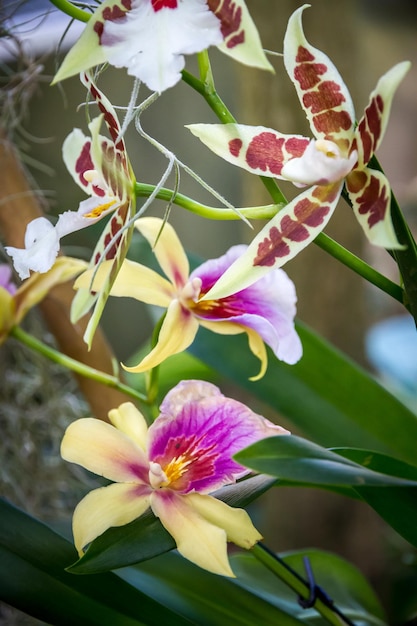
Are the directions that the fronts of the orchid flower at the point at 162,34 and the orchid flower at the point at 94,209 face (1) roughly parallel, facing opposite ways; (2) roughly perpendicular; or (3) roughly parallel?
roughly perpendicular

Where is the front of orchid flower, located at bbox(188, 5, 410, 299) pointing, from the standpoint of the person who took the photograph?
facing the viewer and to the left of the viewer

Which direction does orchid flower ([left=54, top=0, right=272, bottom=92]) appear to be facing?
toward the camera

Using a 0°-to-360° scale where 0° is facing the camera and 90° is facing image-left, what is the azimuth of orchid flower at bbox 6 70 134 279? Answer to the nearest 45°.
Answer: approximately 90°

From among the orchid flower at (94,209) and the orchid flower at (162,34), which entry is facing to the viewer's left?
the orchid flower at (94,209)

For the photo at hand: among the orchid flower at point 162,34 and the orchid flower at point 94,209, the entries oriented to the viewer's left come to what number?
1
